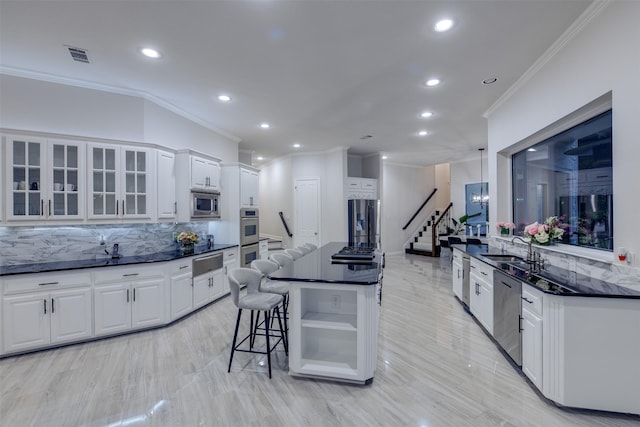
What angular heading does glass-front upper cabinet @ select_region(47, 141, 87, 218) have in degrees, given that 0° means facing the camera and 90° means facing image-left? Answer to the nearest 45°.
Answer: approximately 0°

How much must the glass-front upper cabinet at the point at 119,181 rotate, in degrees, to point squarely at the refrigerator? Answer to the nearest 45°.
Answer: approximately 90° to its left

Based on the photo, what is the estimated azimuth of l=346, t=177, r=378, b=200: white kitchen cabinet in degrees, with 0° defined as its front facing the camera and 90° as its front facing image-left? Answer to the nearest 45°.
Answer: approximately 0°

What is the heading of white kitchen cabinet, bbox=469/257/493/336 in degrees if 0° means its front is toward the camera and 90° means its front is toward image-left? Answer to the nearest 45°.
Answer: approximately 90°

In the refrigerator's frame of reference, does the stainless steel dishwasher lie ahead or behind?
ahead

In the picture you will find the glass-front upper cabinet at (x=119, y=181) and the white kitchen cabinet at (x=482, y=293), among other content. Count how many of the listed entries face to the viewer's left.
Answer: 1

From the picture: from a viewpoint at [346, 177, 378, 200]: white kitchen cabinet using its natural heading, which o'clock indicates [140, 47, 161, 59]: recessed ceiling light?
The recessed ceiling light is roughly at 1 o'clock from the white kitchen cabinet.

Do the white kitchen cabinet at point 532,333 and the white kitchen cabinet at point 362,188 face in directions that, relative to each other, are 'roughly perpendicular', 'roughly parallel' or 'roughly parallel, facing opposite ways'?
roughly perpendicular

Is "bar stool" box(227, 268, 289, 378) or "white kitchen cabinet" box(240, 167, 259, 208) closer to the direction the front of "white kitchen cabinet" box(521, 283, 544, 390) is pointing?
the bar stool
